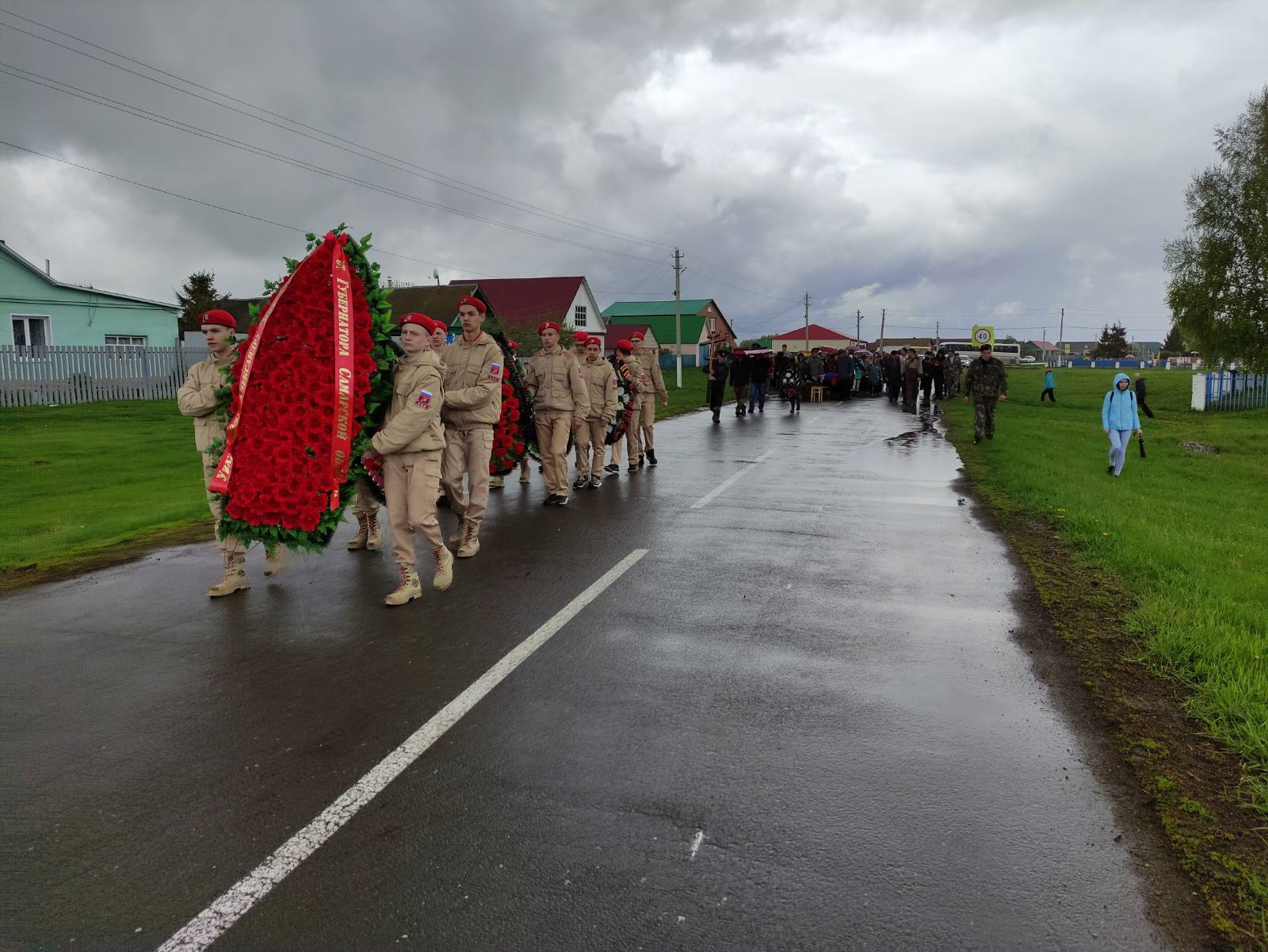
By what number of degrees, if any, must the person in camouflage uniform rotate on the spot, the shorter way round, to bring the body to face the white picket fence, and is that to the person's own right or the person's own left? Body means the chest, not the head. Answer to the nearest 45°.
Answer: approximately 90° to the person's own right

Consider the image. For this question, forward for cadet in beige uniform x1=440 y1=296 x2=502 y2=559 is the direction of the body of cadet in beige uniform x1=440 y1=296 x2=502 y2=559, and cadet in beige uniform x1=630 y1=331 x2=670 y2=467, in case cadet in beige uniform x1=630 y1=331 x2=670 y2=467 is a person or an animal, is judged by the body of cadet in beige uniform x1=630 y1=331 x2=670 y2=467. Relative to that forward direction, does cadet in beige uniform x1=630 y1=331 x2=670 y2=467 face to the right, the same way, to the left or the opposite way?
the same way

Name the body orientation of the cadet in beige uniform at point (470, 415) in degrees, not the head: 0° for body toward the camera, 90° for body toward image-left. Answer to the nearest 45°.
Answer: approximately 45°

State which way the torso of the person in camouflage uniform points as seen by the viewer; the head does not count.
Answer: toward the camera

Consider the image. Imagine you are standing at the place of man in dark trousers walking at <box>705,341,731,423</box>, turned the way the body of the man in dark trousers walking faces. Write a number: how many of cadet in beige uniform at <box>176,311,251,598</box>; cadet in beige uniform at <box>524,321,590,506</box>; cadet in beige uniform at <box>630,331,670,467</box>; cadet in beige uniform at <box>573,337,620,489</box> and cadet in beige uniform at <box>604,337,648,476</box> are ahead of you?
5

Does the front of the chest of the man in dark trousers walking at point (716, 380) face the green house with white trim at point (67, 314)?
no

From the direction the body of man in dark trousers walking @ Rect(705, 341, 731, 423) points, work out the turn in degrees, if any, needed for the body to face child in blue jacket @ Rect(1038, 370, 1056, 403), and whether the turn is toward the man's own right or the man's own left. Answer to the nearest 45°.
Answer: approximately 135° to the man's own left

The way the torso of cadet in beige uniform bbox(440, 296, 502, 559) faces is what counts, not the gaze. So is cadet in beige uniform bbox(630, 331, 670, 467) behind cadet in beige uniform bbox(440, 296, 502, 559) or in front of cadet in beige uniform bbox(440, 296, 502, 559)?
behind

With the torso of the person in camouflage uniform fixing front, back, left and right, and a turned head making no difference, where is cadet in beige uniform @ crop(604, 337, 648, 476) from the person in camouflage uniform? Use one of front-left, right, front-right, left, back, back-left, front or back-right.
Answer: front-right

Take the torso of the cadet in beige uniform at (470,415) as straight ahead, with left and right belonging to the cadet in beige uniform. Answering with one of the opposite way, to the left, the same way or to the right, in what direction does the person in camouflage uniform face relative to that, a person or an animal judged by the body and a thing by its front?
the same way

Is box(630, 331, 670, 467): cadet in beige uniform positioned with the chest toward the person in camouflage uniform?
no

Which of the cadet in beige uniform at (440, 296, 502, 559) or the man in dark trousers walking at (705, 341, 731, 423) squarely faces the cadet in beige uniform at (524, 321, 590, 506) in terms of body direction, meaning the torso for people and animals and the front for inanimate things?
the man in dark trousers walking

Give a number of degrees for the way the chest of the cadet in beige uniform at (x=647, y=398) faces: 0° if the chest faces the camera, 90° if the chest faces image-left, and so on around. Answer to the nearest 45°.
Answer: approximately 45°
